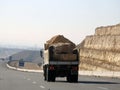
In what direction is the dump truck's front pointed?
away from the camera
